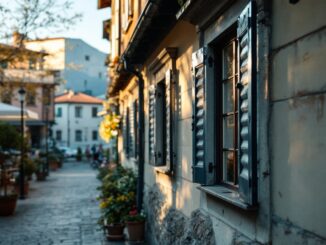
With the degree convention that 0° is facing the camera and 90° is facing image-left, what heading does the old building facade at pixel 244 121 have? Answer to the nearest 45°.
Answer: approximately 45°

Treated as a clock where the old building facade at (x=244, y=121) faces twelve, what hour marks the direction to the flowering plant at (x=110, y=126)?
The flowering plant is roughly at 4 o'clock from the old building facade.

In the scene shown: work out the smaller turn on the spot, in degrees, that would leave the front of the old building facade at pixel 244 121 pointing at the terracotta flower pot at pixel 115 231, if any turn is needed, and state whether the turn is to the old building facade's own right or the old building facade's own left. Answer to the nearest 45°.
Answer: approximately 135° to the old building facade's own right

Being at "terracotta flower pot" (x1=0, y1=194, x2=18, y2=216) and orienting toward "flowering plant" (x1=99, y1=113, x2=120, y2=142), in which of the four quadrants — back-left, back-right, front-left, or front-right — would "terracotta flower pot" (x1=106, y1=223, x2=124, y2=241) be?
back-right

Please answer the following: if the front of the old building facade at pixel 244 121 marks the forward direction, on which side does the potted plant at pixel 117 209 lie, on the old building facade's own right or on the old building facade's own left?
on the old building facade's own right

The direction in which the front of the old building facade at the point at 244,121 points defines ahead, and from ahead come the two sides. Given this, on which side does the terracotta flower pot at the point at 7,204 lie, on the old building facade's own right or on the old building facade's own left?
on the old building facade's own right
